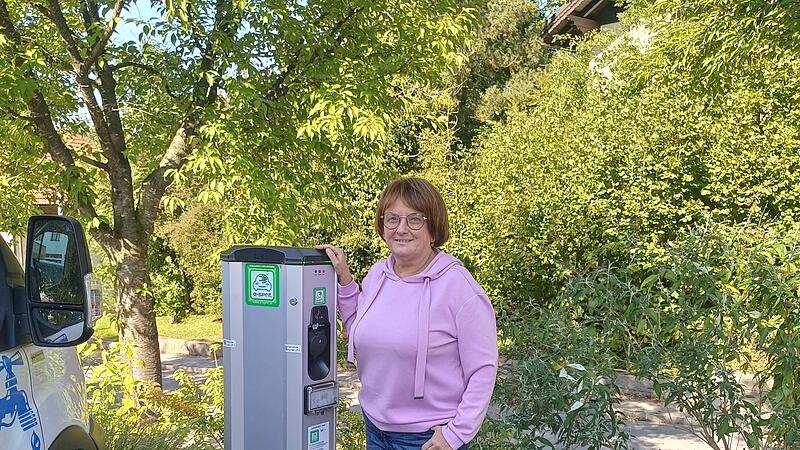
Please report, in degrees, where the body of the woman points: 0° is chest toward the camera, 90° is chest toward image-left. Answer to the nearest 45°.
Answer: approximately 45°

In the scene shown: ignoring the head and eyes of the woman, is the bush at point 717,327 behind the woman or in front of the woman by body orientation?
behind

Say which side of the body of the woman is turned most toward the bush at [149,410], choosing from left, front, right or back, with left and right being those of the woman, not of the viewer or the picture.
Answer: right

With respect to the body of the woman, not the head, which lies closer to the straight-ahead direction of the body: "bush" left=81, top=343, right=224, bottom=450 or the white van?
the white van
